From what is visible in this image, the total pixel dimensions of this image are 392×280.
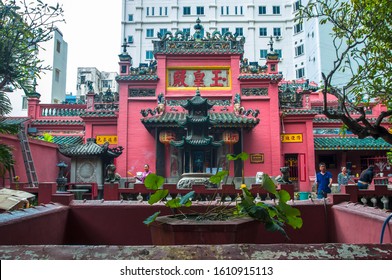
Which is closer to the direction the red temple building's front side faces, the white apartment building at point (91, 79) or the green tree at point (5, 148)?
the green tree

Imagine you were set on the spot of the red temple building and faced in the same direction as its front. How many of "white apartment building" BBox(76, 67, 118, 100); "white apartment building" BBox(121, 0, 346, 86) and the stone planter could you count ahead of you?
1

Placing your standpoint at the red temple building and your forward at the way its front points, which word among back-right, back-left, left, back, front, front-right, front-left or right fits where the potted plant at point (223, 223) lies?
front

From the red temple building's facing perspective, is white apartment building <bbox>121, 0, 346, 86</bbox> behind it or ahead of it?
behind

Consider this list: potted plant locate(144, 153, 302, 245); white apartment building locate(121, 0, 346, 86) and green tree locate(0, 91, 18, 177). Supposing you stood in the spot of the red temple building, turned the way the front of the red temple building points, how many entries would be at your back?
1

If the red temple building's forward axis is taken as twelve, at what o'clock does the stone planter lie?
The stone planter is roughly at 12 o'clock from the red temple building.

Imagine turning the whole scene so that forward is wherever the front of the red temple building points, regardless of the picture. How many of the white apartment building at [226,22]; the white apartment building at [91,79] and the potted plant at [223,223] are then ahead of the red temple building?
1

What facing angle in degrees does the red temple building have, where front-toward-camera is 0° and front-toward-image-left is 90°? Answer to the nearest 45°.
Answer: approximately 0°

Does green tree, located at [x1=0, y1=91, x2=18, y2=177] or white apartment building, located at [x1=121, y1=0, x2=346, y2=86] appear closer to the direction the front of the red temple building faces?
the green tree
